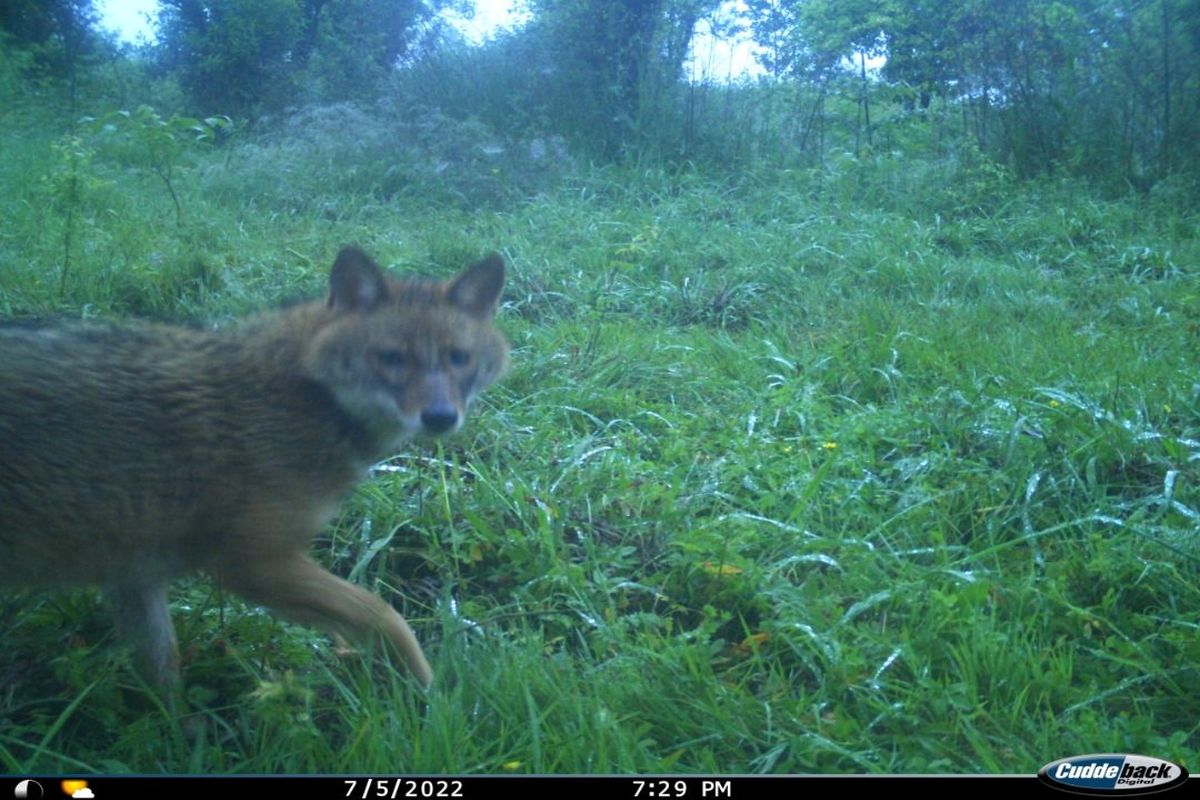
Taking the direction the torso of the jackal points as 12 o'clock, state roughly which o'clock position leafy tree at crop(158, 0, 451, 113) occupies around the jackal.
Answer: The leafy tree is roughly at 9 o'clock from the jackal.

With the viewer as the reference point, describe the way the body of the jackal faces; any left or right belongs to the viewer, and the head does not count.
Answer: facing to the right of the viewer

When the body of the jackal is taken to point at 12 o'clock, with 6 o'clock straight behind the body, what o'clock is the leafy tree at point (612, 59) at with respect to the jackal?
The leafy tree is roughly at 10 o'clock from the jackal.
